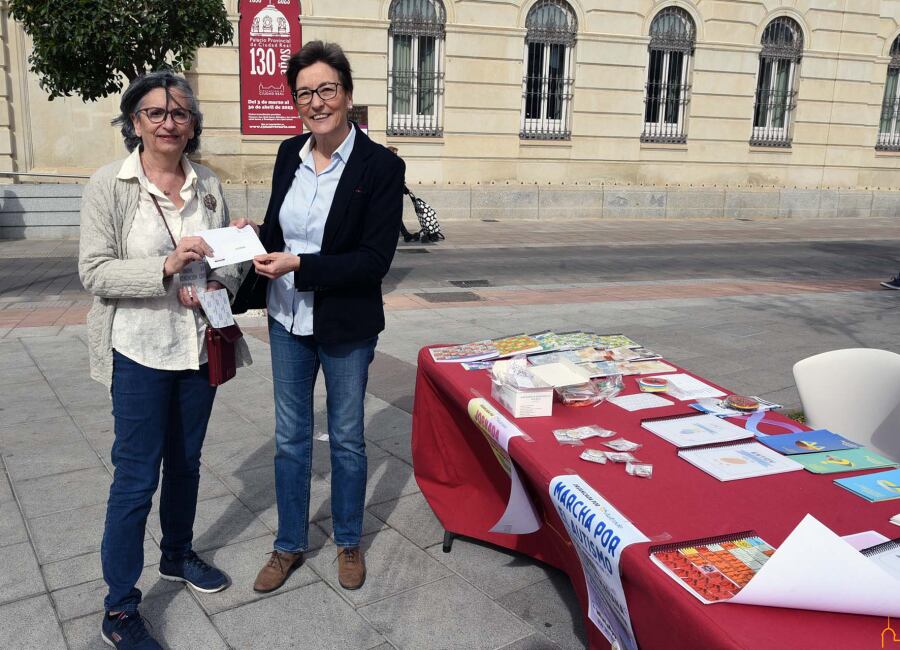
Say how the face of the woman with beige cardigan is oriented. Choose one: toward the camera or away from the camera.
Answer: toward the camera

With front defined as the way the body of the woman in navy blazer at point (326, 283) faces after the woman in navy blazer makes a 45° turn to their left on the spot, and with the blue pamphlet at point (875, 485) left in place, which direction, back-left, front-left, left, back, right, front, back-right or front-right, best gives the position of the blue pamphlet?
front-left

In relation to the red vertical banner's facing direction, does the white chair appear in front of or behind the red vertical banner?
in front

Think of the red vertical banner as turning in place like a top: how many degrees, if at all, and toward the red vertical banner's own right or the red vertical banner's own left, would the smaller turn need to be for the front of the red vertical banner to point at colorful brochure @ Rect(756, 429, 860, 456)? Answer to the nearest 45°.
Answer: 0° — it already faces it

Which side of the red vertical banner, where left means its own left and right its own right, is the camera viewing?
front

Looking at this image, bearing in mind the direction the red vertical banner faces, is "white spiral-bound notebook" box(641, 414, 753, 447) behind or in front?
in front

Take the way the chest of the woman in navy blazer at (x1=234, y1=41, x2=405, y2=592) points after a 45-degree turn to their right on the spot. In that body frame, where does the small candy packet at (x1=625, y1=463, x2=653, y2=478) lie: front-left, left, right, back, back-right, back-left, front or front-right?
back-left

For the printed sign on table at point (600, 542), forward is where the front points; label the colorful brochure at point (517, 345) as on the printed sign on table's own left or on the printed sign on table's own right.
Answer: on the printed sign on table's own right

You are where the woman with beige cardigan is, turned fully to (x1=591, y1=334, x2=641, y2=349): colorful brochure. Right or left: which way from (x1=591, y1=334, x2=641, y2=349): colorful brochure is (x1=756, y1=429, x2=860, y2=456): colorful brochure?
right

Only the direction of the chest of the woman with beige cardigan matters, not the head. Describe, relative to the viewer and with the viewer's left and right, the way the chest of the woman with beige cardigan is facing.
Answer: facing the viewer and to the right of the viewer

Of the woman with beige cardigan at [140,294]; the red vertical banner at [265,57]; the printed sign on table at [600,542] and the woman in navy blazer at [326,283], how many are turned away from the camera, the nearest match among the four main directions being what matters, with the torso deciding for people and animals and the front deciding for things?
0

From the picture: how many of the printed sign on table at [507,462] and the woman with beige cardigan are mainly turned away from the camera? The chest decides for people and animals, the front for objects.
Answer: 0

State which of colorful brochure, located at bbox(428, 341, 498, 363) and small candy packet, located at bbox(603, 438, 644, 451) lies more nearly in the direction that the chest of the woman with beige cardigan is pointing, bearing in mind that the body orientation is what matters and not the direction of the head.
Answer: the small candy packet

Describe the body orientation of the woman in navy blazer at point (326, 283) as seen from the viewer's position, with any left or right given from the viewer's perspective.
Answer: facing the viewer and to the left of the viewer

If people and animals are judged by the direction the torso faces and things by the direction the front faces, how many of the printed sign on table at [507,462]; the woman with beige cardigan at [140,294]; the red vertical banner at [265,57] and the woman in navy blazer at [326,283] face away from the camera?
0
